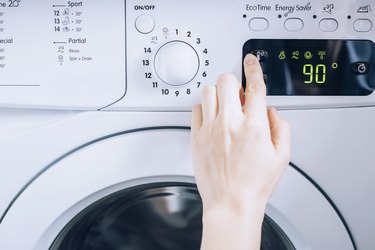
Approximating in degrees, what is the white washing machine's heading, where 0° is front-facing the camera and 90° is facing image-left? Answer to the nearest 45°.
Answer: approximately 0°
